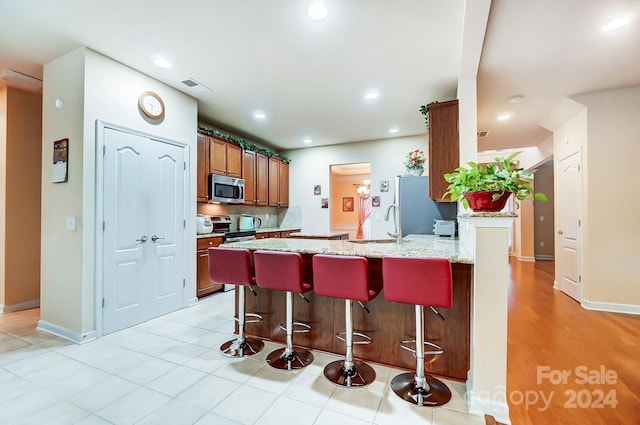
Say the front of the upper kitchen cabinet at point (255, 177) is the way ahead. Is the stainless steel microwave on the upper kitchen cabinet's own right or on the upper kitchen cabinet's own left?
on the upper kitchen cabinet's own right

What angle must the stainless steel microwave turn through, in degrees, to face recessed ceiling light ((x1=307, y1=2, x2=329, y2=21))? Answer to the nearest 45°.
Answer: approximately 45° to its right

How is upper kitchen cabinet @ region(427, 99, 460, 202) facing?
to the viewer's left

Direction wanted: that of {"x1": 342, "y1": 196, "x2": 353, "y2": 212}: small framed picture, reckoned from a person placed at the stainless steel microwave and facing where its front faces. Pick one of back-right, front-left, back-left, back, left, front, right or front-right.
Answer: left

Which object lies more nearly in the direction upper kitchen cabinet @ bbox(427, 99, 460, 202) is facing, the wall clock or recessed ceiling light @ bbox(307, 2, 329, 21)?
the wall clock

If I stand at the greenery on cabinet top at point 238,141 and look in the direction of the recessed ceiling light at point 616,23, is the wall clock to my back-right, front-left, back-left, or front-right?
front-right

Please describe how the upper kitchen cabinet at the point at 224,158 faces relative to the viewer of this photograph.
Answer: facing the viewer and to the right of the viewer

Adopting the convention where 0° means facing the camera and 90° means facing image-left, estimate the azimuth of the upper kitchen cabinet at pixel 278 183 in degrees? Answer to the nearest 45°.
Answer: approximately 315°

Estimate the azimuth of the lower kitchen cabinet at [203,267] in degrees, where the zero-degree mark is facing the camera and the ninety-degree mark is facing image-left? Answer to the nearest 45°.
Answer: approximately 315°

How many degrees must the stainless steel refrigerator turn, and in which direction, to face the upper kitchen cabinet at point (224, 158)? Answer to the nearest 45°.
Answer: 0° — it already faces it
